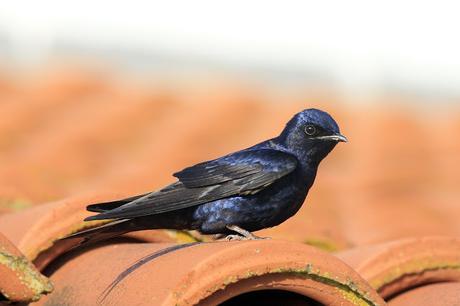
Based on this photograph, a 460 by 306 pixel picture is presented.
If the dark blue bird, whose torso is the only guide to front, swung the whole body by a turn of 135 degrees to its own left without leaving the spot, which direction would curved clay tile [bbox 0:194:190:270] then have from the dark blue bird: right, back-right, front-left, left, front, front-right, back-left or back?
front-left

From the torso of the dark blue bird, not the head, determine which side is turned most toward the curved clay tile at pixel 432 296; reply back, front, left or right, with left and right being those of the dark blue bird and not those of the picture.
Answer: front

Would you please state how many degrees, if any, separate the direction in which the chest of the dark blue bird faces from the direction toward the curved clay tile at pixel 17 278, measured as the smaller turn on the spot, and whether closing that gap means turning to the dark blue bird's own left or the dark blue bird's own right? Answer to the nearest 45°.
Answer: approximately 135° to the dark blue bird's own right

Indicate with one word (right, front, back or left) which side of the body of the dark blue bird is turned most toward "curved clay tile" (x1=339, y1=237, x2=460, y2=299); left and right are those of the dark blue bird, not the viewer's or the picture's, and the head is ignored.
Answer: front

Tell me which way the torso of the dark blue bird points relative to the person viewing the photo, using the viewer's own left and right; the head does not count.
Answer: facing to the right of the viewer
